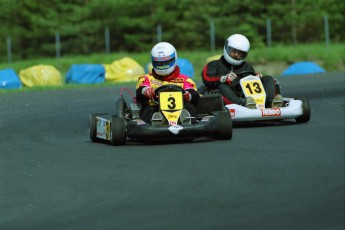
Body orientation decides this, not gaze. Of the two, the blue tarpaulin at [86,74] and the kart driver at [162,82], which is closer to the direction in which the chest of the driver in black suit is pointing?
the kart driver

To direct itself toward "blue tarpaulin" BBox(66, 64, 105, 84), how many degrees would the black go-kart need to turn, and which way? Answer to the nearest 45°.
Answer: approximately 180°

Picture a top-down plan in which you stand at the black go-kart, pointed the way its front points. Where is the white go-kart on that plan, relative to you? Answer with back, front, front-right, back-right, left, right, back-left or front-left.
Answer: back-left

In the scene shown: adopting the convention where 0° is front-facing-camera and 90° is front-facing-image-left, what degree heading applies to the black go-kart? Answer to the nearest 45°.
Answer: approximately 0°

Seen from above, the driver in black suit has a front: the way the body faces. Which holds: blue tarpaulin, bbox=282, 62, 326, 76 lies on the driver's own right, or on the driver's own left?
on the driver's own left
